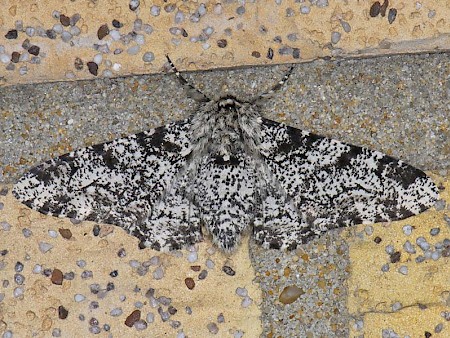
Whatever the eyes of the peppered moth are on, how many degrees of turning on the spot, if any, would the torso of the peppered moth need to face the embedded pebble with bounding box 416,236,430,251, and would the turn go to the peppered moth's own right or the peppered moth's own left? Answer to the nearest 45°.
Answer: approximately 90° to the peppered moth's own right

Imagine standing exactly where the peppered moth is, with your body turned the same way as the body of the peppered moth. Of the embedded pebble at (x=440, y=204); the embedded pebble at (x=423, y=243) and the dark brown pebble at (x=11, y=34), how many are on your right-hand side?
2

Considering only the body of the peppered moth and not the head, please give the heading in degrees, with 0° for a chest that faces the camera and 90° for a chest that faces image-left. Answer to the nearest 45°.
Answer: approximately 180°

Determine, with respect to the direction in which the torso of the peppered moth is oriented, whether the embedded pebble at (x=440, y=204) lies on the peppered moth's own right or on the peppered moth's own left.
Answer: on the peppered moth's own right
